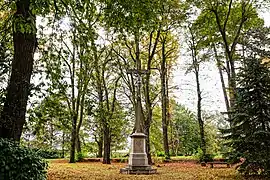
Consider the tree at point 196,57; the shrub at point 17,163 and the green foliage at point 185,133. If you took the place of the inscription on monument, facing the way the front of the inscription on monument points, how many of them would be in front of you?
1

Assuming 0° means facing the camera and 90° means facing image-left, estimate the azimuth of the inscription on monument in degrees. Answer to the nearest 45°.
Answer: approximately 0°

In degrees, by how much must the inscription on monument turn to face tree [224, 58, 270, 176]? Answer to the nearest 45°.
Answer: approximately 45° to its left

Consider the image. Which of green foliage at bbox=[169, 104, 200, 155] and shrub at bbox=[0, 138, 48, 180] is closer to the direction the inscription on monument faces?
the shrub

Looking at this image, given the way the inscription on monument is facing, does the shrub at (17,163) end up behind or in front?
in front

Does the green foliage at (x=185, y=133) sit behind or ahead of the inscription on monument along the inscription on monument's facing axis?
behind
